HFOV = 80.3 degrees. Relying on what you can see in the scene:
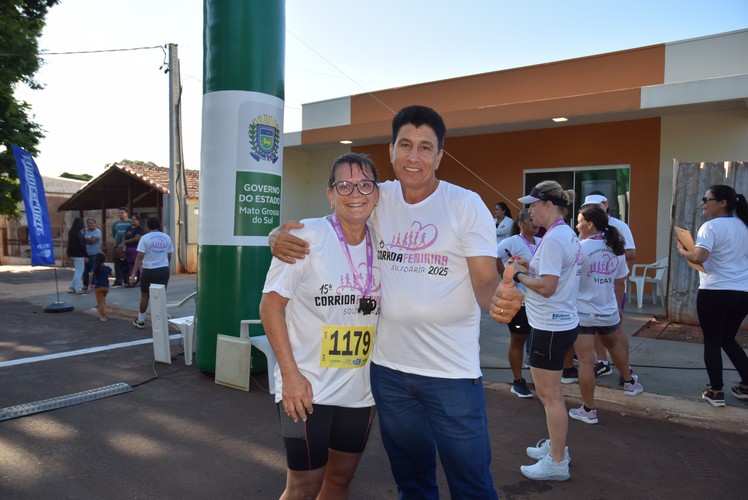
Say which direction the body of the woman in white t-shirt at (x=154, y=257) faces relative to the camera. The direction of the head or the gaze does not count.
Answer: away from the camera

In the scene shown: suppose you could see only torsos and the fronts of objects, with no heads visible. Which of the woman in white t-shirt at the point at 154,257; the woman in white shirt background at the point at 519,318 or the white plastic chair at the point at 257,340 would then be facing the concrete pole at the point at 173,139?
the woman in white t-shirt

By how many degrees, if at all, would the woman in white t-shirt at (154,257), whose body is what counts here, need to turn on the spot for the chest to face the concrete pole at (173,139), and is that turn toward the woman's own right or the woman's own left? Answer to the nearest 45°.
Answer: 0° — they already face it

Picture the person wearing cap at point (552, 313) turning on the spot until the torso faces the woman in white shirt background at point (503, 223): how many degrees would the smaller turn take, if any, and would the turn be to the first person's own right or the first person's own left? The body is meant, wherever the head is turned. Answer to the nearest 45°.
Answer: approximately 90° to the first person's own right

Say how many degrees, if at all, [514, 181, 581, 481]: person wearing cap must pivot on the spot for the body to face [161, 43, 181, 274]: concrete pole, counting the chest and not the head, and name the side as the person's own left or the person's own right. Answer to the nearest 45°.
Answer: approximately 45° to the person's own right

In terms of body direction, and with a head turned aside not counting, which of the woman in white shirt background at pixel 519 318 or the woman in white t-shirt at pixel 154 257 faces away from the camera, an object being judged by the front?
the woman in white t-shirt

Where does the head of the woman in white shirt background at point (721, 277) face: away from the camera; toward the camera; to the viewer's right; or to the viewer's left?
to the viewer's left

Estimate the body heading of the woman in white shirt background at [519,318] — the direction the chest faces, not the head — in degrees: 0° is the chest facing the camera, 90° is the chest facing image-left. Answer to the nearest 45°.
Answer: approximately 315°

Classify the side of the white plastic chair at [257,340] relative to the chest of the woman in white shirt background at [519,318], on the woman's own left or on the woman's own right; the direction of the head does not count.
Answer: on the woman's own right

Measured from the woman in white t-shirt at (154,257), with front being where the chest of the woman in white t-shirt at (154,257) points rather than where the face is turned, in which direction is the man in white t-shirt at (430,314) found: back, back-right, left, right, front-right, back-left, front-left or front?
back

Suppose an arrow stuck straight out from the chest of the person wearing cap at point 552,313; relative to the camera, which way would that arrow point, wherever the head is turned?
to the viewer's left
